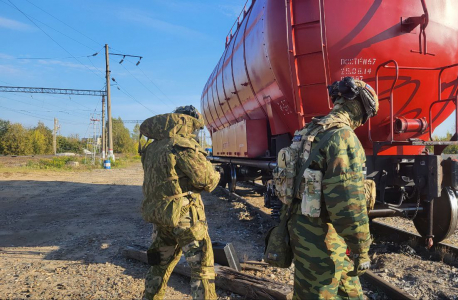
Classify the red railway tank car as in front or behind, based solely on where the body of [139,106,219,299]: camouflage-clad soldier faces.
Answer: in front

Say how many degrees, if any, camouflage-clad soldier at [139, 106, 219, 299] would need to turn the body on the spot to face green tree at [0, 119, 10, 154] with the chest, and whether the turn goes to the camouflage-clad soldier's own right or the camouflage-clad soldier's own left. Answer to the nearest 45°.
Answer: approximately 90° to the camouflage-clad soldier's own left

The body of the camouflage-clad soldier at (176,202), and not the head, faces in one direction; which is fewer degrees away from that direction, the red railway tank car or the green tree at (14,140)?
the red railway tank car

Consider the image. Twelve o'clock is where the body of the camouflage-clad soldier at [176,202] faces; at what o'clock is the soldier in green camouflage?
The soldier in green camouflage is roughly at 3 o'clock from the camouflage-clad soldier.

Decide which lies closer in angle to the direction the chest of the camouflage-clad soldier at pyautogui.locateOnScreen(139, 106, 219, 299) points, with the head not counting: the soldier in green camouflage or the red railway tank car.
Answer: the red railway tank car

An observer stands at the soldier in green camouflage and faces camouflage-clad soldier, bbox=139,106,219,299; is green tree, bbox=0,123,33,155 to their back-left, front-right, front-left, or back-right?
front-right

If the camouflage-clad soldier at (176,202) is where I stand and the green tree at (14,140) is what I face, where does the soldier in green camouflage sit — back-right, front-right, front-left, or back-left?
back-right

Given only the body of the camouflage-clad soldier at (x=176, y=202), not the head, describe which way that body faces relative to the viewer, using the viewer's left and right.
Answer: facing away from the viewer and to the right of the viewer

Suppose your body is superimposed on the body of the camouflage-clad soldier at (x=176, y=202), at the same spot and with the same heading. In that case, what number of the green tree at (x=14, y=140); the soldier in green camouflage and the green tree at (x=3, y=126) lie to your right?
1

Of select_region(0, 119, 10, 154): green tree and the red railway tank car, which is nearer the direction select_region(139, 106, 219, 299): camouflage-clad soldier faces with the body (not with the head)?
the red railway tank car
